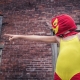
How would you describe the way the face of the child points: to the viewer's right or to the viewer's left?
to the viewer's left

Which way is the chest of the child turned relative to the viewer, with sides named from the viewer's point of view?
facing the viewer and to the left of the viewer
